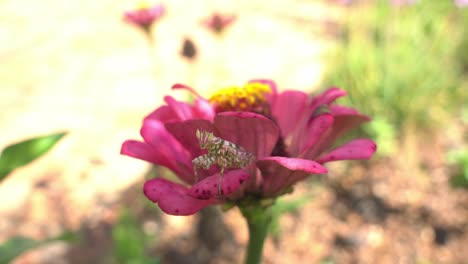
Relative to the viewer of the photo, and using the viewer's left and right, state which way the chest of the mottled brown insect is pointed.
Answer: facing to the left of the viewer
